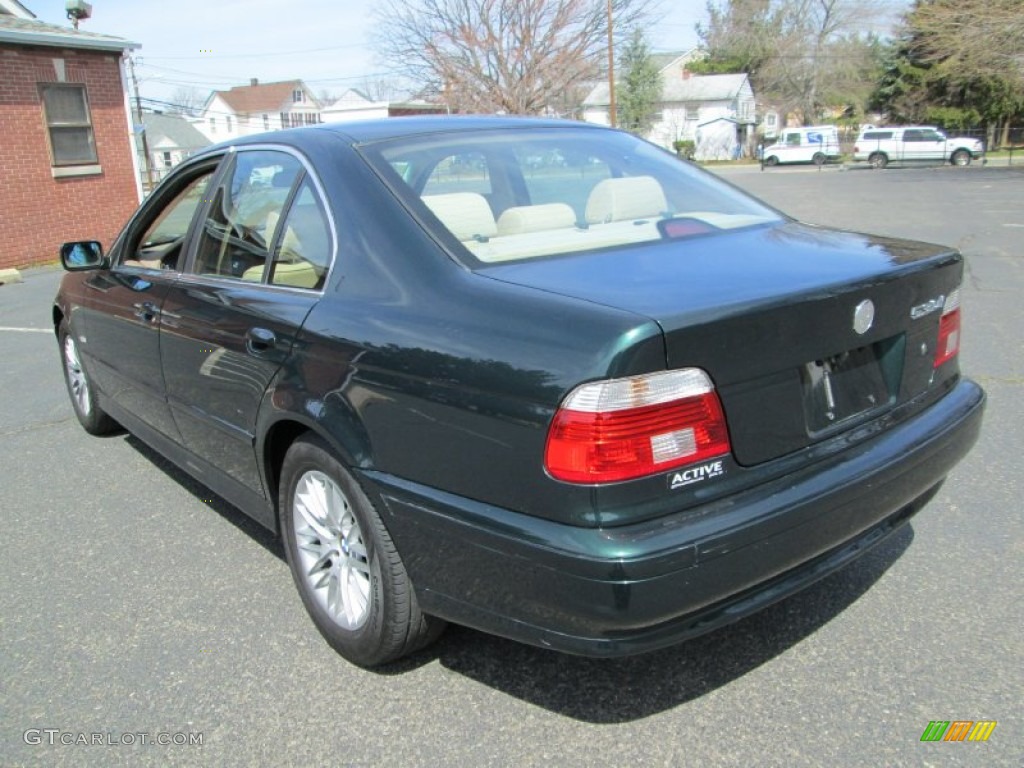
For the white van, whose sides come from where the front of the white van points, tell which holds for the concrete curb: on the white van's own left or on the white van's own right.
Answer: on the white van's own left

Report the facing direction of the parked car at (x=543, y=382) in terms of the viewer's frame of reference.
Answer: facing away from the viewer and to the left of the viewer

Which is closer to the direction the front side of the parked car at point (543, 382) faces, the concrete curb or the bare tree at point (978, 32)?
the concrete curb

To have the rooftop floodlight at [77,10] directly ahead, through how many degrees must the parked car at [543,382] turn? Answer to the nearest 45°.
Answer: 0° — it already faces it

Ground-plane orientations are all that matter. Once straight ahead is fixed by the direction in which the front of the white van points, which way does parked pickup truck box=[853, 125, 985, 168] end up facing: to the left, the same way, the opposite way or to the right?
the opposite way

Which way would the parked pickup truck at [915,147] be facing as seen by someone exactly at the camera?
facing to the right of the viewer

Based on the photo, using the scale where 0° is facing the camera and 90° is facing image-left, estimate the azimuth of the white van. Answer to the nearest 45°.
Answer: approximately 90°

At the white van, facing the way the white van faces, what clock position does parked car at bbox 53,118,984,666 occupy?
The parked car is roughly at 9 o'clock from the white van.

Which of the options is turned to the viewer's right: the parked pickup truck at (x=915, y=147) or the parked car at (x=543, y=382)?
the parked pickup truck at (x=915, y=147)

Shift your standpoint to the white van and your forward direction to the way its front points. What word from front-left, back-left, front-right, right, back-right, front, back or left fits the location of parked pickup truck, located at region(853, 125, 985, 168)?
back-left

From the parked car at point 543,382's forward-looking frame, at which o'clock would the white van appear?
The white van is roughly at 2 o'clock from the parked car.

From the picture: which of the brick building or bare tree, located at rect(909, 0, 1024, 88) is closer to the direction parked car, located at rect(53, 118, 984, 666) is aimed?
the brick building
